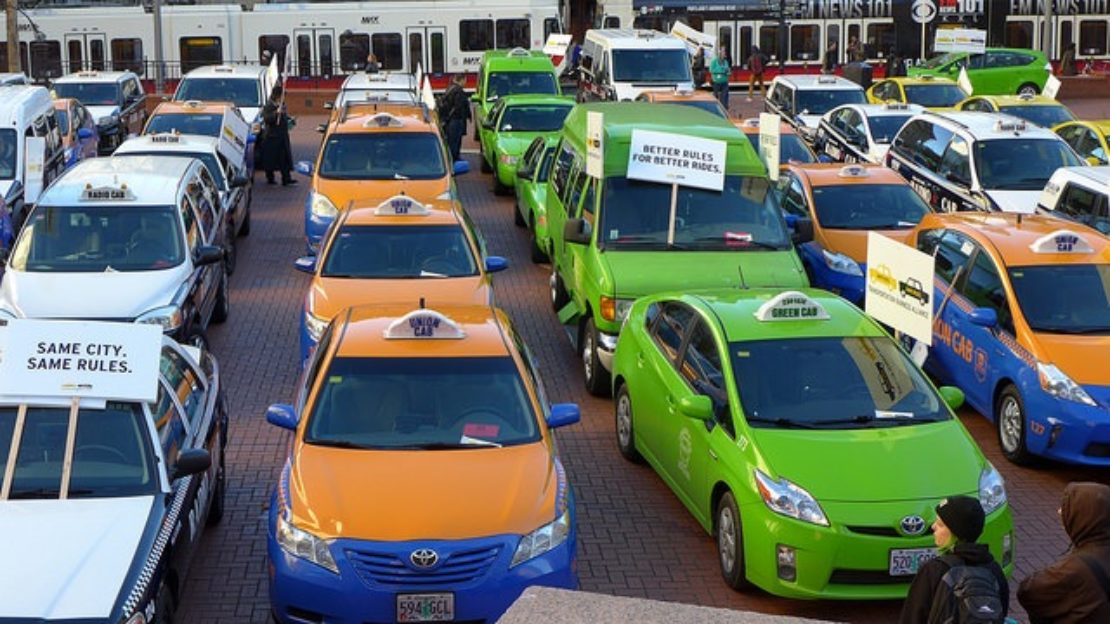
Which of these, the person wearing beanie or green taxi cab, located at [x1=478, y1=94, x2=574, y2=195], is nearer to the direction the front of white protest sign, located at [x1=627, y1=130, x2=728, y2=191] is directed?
the person wearing beanie

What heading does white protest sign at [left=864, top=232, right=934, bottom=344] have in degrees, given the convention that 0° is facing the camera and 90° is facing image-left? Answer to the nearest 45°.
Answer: approximately 45°

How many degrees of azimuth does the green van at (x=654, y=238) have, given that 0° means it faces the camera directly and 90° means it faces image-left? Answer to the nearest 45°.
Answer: approximately 0°

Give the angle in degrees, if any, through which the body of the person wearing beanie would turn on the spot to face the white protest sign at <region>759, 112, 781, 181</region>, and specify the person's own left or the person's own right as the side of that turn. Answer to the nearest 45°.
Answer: approximately 45° to the person's own right

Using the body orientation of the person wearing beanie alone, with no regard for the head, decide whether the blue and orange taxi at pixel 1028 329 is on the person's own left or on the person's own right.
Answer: on the person's own right

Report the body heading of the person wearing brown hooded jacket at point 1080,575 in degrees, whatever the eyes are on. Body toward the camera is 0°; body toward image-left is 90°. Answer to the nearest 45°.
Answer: approximately 135°

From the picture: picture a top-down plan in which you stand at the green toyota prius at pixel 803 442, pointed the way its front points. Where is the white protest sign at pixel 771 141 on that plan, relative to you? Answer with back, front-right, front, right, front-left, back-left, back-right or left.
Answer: back-left

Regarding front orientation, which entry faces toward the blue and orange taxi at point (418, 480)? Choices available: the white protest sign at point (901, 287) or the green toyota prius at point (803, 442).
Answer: the white protest sign

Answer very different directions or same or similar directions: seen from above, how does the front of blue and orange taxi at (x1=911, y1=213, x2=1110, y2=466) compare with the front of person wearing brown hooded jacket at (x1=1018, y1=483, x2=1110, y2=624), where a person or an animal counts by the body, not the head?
very different directions

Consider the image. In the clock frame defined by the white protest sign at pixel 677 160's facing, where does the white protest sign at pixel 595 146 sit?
the white protest sign at pixel 595 146 is roughly at 4 o'clock from the white protest sign at pixel 677 160.

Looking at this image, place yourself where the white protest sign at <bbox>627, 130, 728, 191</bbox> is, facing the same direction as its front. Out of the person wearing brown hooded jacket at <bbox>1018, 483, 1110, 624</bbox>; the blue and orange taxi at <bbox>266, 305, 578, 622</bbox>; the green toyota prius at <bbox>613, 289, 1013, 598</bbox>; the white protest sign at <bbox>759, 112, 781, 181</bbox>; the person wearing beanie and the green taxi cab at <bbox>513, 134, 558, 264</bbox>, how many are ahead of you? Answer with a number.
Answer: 4

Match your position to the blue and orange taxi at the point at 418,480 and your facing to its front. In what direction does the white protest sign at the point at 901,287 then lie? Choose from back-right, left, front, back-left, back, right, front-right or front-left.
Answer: back-left

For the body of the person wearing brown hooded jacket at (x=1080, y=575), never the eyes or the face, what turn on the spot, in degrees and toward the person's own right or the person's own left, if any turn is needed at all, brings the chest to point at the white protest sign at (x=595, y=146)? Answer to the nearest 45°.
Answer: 0° — they already face it

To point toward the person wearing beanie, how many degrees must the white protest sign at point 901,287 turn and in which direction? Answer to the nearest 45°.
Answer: approximately 45° to its left
